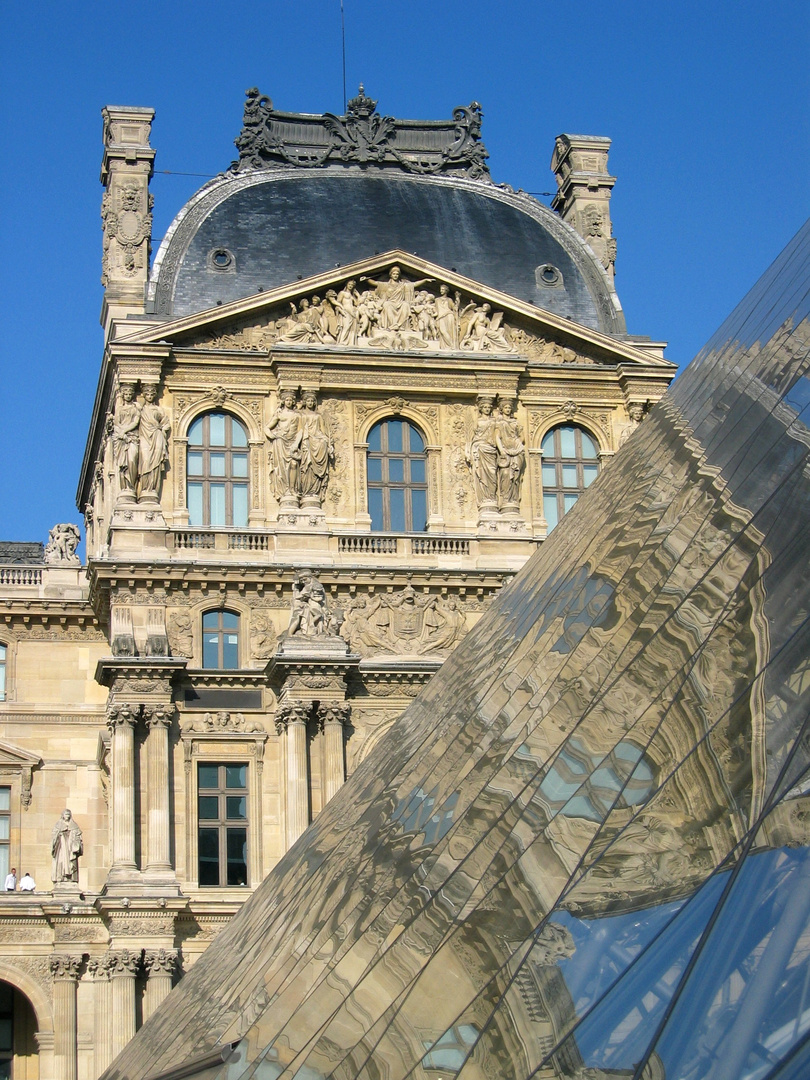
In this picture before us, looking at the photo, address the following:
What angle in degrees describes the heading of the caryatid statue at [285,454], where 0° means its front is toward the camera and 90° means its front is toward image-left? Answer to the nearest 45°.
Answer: approximately 0°

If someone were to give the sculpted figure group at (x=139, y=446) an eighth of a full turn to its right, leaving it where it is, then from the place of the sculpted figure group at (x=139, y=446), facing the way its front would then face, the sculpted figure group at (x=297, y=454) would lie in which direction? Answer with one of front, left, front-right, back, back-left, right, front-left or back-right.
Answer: back-left

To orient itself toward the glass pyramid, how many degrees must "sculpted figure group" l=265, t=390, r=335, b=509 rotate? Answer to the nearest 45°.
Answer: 0° — it already faces it

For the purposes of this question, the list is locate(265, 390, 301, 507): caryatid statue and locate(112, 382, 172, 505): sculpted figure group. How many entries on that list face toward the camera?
2

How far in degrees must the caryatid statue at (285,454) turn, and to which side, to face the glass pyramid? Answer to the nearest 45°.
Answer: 0° — it already faces it

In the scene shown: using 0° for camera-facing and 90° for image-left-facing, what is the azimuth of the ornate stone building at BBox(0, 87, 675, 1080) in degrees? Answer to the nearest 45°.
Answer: approximately 0°

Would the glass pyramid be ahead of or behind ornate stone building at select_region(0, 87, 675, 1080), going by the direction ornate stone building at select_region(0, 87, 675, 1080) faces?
ahead
